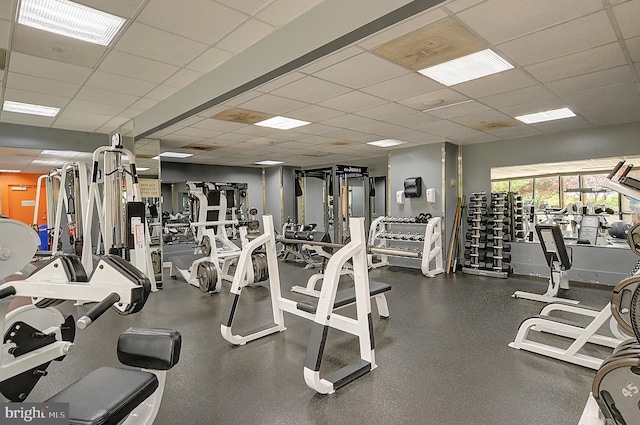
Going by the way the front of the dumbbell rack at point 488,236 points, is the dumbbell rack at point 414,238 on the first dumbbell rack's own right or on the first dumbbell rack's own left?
on the first dumbbell rack's own right

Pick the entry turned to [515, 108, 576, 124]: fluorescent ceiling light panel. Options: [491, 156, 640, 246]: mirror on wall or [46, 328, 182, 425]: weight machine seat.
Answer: the mirror on wall

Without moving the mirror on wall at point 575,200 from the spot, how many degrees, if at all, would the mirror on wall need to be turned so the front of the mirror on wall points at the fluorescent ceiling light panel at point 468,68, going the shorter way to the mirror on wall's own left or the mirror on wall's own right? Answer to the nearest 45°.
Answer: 0° — it already faces it

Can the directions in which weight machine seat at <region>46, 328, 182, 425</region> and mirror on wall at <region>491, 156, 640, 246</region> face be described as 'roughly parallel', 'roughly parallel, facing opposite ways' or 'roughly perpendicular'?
roughly parallel

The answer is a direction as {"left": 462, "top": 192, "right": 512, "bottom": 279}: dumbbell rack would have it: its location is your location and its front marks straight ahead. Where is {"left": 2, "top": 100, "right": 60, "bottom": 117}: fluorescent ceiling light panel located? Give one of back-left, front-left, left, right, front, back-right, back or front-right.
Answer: front-right

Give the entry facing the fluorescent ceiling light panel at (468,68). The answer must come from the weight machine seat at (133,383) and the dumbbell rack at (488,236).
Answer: the dumbbell rack

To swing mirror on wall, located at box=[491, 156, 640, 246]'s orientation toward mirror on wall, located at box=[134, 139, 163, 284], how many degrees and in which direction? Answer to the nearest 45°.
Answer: approximately 45° to its right

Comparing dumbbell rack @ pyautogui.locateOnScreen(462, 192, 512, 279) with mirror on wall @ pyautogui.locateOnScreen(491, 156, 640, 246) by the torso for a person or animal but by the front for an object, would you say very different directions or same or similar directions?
same or similar directions

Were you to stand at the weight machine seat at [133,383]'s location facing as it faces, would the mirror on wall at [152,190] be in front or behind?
behind

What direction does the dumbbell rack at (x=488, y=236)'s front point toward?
toward the camera

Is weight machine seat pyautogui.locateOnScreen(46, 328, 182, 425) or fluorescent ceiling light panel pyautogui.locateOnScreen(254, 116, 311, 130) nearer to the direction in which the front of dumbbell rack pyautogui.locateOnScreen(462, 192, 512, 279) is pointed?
the weight machine seat
